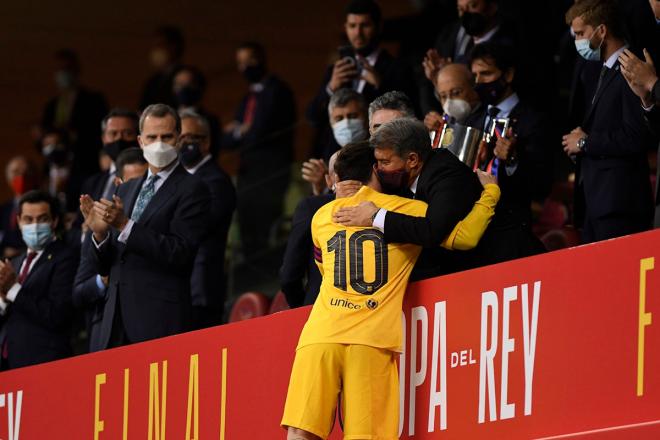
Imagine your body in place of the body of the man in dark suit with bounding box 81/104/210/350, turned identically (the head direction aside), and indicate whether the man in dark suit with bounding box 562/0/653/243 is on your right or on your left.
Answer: on your left

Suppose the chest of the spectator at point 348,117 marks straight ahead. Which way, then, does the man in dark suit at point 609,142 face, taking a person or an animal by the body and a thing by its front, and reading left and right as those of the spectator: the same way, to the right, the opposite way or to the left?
to the right

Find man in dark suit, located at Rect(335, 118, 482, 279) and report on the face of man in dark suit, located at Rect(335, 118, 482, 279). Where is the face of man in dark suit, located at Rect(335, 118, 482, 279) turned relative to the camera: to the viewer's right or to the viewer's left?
to the viewer's left

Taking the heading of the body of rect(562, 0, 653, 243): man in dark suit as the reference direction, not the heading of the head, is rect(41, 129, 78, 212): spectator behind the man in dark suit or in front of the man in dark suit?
in front

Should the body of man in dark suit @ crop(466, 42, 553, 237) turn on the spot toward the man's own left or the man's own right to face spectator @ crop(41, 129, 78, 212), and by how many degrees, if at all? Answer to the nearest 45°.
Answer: approximately 90° to the man's own right

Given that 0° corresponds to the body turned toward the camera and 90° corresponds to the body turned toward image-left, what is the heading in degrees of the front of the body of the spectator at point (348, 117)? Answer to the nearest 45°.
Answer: approximately 0°

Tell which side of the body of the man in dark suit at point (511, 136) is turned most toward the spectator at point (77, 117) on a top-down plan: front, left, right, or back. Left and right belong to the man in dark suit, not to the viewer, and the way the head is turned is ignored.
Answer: right

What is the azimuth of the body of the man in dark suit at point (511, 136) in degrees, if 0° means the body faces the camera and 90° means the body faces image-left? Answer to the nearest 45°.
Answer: approximately 45°

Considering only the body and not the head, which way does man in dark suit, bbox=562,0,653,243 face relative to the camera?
to the viewer's left

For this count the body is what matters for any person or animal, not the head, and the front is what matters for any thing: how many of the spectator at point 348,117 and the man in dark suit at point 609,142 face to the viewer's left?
1
